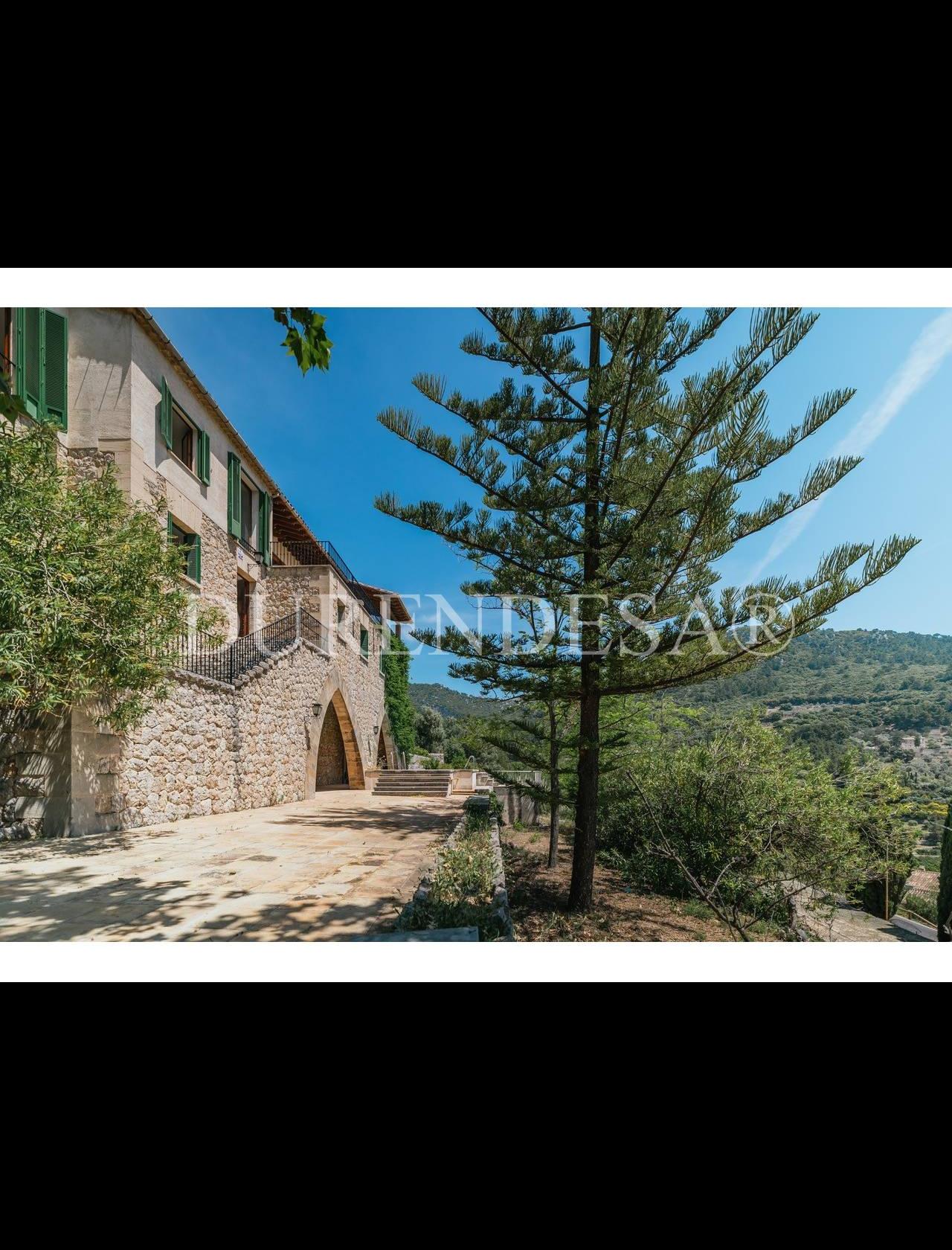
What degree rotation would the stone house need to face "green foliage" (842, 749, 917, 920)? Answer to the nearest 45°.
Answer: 0° — it already faces it

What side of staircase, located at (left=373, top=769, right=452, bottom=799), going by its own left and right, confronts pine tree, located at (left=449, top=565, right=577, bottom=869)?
front

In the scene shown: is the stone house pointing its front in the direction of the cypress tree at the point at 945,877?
yes

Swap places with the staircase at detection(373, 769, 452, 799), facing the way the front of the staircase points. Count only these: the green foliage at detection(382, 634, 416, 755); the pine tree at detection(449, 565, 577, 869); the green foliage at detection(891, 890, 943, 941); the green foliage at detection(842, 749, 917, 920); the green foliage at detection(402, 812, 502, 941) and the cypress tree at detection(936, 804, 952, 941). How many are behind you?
1

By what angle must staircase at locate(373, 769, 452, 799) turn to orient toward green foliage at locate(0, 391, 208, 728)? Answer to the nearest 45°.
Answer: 0° — it already faces it

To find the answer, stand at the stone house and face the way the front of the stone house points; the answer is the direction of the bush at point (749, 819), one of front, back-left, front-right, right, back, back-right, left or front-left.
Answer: front

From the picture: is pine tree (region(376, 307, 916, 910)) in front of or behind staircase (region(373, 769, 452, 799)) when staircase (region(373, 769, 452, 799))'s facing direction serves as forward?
in front

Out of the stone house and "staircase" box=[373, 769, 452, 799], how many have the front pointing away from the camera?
0

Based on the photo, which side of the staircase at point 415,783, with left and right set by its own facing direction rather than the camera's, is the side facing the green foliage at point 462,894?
front

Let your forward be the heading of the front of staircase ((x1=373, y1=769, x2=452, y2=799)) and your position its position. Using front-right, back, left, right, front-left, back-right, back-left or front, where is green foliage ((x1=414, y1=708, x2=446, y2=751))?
back

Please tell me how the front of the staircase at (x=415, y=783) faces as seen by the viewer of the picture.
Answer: facing the viewer
